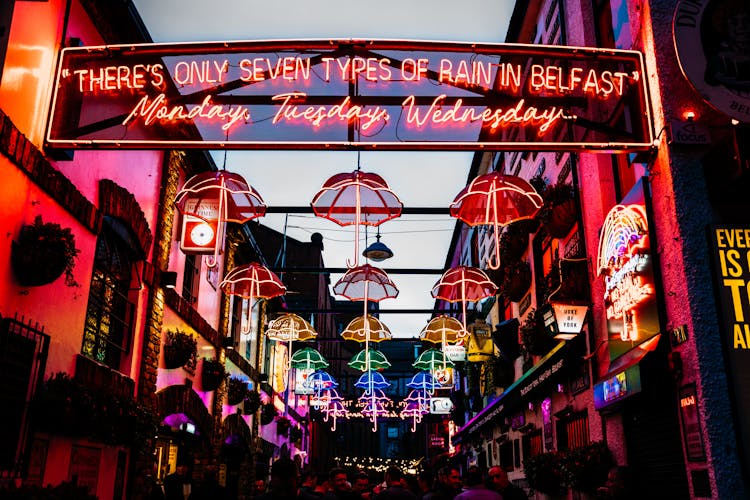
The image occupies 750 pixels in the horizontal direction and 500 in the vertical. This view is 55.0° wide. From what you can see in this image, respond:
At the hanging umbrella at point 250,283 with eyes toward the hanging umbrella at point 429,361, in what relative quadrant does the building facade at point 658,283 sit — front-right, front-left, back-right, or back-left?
back-right

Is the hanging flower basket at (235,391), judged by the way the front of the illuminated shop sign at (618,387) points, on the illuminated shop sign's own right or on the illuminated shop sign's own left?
on the illuminated shop sign's own right

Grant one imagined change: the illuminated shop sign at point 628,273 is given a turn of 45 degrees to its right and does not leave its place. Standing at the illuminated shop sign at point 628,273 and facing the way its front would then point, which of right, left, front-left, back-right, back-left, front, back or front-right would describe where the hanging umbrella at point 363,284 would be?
front-right

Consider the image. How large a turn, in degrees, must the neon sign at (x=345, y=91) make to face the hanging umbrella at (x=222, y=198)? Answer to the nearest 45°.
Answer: approximately 135° to its right

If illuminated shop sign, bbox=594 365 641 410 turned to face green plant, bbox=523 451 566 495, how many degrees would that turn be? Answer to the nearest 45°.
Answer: approximately 135° to its right

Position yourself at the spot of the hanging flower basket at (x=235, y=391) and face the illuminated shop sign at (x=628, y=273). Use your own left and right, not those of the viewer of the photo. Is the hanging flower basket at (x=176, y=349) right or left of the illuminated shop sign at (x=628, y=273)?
right

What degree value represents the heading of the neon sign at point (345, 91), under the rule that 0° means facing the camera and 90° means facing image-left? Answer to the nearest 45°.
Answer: approximately 0°

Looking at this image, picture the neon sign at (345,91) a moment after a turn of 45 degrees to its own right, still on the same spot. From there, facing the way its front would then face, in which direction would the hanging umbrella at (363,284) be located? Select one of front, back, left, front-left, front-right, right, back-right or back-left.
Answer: back-right

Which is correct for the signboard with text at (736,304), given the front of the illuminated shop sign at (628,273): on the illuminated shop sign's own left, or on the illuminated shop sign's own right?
on the illuminated shop sign's own left

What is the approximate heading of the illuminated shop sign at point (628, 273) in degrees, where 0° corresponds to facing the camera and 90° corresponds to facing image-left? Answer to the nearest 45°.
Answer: approximately 45°
